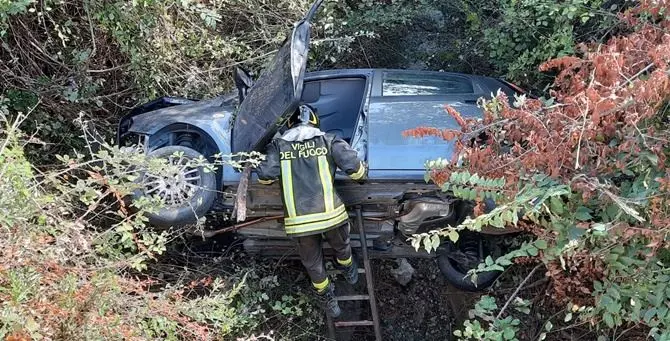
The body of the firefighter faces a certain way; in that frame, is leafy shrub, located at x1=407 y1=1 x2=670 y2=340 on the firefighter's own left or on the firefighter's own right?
on the firefighter's own right

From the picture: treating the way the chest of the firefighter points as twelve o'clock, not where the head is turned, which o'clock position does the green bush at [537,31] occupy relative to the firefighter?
The green bush is roughly at 2 o'clock from the firefighter.

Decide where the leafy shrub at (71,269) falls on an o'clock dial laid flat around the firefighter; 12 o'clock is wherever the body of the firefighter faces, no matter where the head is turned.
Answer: The leafy shrub is roughly at 8 o'clock from the firefighter.

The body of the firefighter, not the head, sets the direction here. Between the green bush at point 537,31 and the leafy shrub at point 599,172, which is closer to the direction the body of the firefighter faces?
the green bush

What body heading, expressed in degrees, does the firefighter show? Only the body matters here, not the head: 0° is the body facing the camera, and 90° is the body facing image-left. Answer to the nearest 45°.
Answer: approximately 180°
